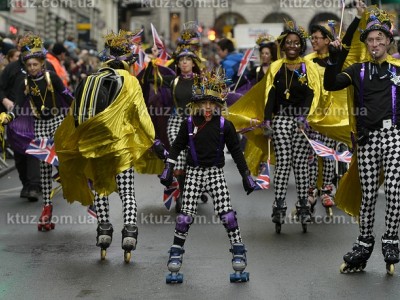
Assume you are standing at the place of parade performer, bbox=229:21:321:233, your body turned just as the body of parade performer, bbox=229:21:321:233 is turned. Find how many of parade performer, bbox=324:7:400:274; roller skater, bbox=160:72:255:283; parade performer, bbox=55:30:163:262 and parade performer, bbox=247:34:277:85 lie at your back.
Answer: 1

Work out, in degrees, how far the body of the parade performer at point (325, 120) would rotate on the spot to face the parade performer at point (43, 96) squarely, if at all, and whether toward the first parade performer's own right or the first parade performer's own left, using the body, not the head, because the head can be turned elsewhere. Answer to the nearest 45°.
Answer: approximately 45° to the first parade performer's own right

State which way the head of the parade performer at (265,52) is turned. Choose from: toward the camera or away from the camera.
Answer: toward the camera

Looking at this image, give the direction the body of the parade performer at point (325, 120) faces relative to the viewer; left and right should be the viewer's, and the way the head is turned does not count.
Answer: facing the viewer and to the left of the viewer

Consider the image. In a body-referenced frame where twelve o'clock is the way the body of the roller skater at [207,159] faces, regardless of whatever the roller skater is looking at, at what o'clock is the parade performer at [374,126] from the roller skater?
The parade performer is roughly at 9 o'clock from the roller skater.

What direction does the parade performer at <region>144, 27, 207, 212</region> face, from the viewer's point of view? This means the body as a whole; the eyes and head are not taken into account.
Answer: toward the camera

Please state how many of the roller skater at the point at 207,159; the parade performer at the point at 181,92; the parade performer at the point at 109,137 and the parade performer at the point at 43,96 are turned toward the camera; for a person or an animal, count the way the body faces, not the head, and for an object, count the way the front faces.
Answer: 3

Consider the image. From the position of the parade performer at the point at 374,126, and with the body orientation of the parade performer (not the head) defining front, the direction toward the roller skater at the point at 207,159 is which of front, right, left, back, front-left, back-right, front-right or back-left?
right

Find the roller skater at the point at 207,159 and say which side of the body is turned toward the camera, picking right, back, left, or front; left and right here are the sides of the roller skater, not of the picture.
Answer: front

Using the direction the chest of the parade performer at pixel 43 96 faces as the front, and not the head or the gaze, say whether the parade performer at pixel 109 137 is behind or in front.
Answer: in front

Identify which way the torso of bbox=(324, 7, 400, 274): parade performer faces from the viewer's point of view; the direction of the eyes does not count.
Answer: toward the camera

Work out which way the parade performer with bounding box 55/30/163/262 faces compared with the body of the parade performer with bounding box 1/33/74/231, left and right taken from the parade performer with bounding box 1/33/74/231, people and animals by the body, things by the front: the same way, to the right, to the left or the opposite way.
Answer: the opposite way

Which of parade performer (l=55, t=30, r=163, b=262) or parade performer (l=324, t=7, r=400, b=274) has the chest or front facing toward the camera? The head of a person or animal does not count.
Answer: parade performer (l=324, t=7, r=400, b=274)
